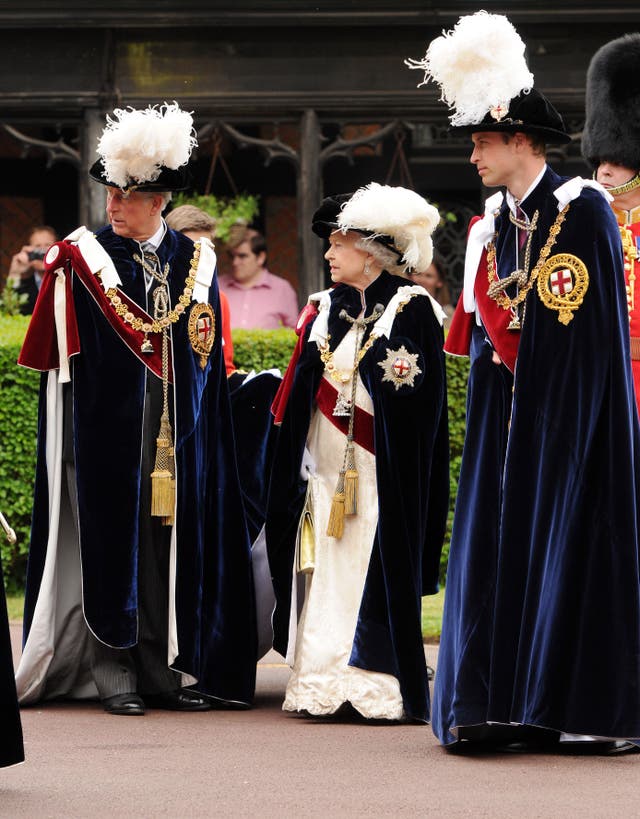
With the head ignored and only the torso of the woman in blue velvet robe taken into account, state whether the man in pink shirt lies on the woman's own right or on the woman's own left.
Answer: on the woman's own right

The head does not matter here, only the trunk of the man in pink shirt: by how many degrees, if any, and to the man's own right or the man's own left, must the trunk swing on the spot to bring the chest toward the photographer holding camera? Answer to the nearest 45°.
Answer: approximately 45° to the man's own right

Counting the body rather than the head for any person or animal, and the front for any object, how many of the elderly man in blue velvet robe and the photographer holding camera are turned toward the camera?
2

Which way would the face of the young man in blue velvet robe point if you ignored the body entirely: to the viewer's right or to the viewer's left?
to the viewer's left

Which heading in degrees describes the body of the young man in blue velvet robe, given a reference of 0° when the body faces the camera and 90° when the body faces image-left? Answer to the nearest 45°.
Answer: approximately 45°

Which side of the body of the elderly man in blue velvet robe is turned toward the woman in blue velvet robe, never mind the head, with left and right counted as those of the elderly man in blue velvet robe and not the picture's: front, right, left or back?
left

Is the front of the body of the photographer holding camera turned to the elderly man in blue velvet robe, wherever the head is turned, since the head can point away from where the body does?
yes

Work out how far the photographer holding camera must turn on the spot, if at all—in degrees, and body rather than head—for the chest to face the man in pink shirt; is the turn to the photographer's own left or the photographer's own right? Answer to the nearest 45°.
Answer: approximately 90° to the photographer's own left

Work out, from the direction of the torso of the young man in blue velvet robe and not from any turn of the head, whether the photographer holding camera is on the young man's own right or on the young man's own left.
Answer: on the young man's own right

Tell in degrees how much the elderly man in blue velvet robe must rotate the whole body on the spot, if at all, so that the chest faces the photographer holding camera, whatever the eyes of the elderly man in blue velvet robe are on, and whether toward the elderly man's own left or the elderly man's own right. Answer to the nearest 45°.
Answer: approximately 180°
